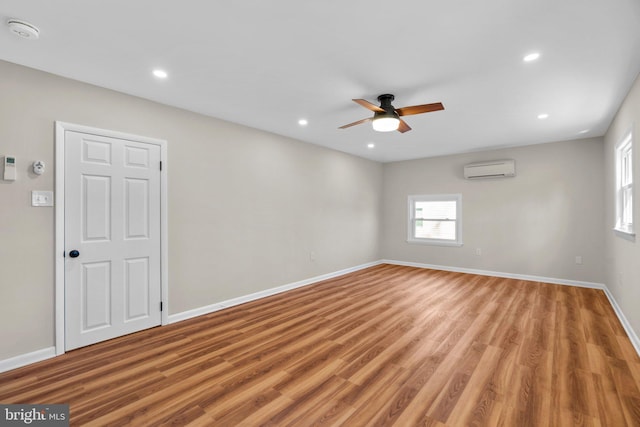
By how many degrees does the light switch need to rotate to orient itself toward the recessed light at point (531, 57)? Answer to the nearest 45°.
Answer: approximately 45° to its left

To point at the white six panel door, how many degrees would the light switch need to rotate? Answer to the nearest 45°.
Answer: approximately 90° to its left

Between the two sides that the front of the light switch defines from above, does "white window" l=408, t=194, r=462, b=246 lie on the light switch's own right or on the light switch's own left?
on the light switch's own left

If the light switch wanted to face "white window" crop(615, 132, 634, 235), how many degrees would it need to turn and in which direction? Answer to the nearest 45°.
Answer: approximately 45° to its left
